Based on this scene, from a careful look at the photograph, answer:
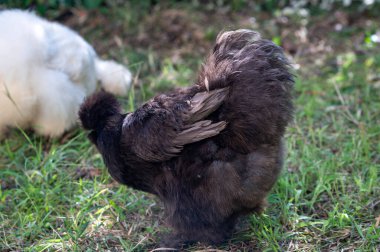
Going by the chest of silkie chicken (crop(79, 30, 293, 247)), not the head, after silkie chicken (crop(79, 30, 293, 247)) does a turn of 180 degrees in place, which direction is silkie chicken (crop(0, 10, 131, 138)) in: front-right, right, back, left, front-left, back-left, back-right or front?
back-left

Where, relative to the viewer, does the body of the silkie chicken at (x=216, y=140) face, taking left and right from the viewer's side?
facing to the left of the viewer
